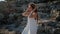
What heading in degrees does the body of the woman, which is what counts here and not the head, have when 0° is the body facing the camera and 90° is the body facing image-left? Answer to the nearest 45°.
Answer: approximately 45°
